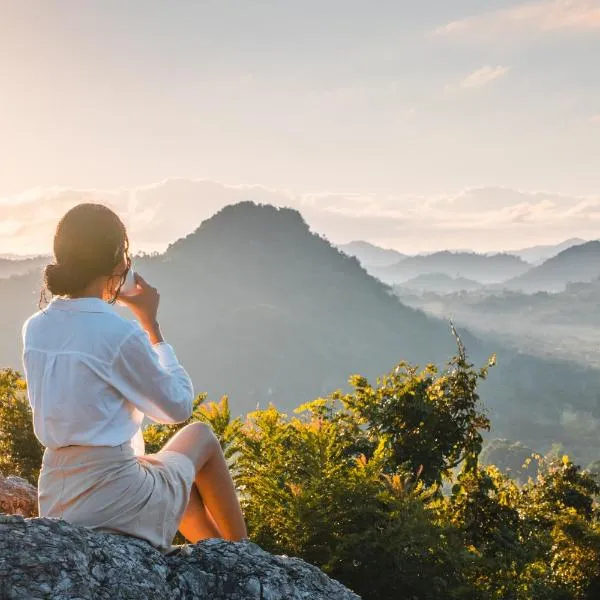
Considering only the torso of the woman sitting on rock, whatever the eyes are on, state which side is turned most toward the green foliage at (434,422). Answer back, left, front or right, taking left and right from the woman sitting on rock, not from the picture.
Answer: front

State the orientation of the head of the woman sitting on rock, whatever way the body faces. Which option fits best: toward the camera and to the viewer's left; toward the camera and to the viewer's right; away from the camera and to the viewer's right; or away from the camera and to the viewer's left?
away from the camera and to the viewer's right

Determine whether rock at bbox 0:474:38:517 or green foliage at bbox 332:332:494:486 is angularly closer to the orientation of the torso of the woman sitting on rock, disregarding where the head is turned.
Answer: the green foliage

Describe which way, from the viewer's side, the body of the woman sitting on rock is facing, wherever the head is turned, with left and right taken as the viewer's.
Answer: facing away from the viewer and to the right of the viewer
